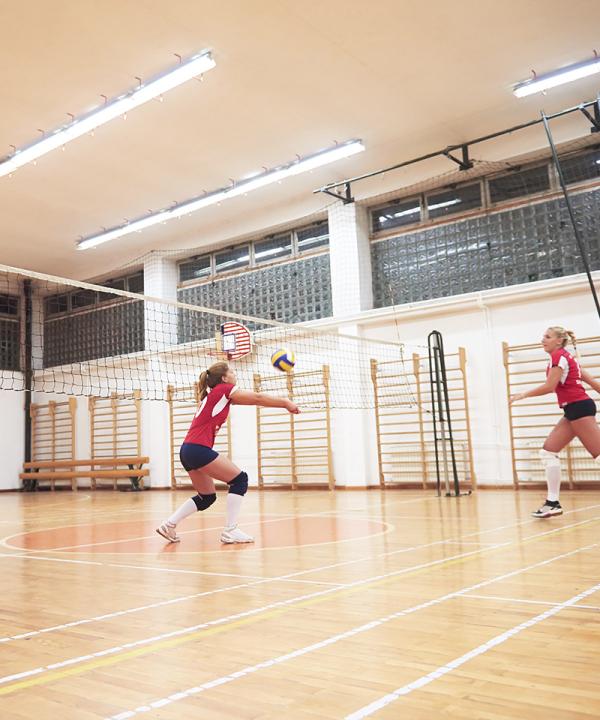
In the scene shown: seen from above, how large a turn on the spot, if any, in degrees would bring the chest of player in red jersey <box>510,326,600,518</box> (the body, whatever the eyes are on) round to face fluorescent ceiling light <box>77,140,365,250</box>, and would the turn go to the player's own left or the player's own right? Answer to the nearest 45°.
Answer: approximately 45° to the player's own right

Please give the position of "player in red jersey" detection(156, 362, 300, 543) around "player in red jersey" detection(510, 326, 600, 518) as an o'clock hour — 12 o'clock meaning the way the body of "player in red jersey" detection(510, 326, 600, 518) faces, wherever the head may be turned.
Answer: "player in red jersey" detection(156, 362, 300, 543) is roughly at 11 o'clock from "player in red jersey" detection(510, 326, 600, 518).

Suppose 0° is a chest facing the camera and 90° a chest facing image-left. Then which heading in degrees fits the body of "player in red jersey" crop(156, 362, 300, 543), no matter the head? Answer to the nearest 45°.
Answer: approximately 270°

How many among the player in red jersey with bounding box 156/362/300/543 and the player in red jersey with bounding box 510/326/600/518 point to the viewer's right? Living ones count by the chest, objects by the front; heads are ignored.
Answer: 1

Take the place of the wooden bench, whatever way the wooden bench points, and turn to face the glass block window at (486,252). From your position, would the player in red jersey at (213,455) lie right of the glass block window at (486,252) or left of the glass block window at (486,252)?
right

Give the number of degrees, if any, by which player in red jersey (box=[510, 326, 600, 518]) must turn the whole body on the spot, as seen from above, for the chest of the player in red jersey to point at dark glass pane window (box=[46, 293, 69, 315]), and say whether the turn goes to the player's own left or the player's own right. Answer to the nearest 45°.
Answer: approximately 45° to the player's own right

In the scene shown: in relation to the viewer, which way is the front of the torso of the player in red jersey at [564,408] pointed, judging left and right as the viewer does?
facing to the left of the viewer

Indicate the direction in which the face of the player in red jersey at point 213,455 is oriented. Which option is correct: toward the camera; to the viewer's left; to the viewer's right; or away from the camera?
to the viewer's right

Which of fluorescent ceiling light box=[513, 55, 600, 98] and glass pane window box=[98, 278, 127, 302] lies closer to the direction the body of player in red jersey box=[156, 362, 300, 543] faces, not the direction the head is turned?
the fluorescent ceiling light

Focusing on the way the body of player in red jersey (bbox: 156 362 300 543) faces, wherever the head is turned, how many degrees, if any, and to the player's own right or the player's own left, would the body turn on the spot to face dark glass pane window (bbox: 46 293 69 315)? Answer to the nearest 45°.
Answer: approximately 90° to the player's own left

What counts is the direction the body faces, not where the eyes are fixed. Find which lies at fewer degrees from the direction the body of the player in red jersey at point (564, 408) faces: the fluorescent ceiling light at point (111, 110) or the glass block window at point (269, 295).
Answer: the fluorescent ceiling light

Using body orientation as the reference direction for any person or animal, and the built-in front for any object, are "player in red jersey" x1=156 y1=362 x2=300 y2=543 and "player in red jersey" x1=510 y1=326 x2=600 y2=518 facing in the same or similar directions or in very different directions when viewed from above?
very different directions

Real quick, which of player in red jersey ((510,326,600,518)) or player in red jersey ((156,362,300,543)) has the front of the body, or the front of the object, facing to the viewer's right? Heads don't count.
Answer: player in red jersey ((156,362,300,543))

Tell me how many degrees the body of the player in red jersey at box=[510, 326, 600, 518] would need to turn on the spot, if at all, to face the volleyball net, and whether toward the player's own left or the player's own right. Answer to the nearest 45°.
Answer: approximately 45° to the player's own right
